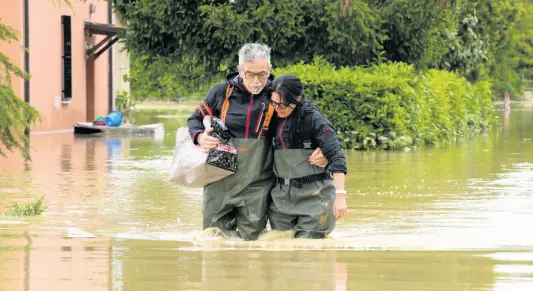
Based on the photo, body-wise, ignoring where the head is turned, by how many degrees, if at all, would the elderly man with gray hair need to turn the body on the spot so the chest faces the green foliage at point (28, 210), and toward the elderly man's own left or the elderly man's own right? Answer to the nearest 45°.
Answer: approximately 135° to the elderly man's own right

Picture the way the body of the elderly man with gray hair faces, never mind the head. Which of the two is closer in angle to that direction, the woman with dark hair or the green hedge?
the woman with dark hair

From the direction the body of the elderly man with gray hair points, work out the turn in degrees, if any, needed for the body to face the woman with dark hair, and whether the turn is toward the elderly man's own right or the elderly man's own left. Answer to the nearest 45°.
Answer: approximately 90° to the elderly man's own left

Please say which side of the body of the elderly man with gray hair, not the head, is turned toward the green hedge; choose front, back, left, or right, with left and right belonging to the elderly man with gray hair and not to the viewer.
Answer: back

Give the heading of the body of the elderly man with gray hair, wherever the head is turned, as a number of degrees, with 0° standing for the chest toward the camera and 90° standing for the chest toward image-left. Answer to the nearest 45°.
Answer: approximately 0°
